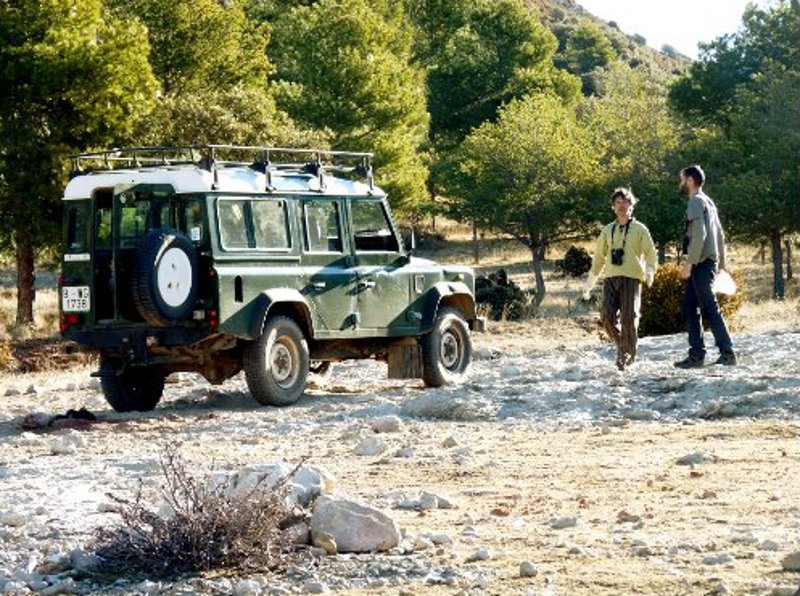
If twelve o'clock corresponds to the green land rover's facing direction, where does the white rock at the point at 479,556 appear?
The white rock is roughly at 4 o'clock from the green land rover.

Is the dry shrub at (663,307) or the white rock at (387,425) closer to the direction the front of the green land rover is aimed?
the dry shrub

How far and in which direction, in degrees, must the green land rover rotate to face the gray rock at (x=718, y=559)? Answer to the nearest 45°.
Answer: approximately 135° to its right

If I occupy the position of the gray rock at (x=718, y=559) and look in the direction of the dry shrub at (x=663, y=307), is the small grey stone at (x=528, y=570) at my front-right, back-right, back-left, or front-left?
back-left

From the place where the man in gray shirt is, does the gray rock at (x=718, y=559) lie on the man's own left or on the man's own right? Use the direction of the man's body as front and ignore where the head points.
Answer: on the man's own left

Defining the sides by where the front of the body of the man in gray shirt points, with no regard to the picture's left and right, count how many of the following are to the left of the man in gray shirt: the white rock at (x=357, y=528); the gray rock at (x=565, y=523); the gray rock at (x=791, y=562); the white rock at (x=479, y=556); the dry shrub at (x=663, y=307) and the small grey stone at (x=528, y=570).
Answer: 5

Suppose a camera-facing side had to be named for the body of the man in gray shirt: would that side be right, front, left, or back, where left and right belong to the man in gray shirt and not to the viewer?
left

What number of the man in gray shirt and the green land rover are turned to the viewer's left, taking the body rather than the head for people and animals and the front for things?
1

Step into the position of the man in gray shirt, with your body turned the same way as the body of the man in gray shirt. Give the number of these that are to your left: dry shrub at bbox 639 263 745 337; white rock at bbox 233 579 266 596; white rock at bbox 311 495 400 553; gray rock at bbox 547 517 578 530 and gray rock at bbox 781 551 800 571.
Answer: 4

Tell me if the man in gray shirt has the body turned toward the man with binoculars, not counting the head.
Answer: yes

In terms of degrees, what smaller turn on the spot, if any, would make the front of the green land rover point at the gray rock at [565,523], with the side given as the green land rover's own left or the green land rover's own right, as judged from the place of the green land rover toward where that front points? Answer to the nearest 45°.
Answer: approximately 135° to the green land rover's own right

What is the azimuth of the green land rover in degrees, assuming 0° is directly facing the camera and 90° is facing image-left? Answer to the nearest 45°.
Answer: approximately 225°

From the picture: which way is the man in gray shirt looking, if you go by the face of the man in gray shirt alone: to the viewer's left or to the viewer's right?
to the viewer's left
